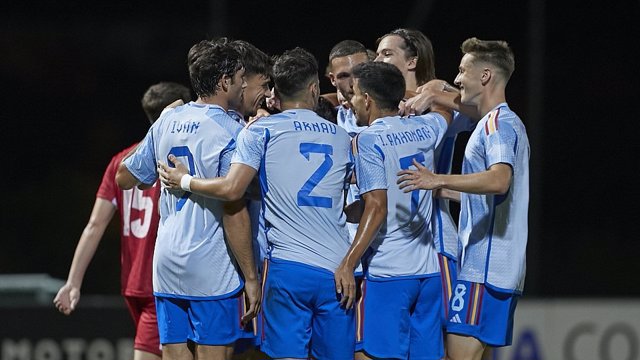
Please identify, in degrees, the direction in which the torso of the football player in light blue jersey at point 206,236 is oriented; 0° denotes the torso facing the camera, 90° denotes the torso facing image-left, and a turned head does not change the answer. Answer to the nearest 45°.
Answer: approximately 225°

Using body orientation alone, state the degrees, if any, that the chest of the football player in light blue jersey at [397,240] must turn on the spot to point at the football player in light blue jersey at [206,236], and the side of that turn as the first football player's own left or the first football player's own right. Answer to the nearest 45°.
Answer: approximately 45° to the first football player's own left

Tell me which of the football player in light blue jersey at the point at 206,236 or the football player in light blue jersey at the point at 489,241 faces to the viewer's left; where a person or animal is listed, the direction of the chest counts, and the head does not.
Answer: the football player in light blue jersey at the point at 489,241

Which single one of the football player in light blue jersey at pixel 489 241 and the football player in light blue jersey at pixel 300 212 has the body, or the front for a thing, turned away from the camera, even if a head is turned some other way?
the football player in light blue jersey at pixel 300 212

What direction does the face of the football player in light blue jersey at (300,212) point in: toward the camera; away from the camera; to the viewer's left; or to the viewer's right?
away from the camera

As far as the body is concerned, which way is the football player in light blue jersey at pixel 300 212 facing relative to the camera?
away from the camera

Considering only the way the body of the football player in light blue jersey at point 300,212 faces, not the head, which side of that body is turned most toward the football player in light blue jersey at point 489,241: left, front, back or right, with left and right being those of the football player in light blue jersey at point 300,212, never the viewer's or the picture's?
right

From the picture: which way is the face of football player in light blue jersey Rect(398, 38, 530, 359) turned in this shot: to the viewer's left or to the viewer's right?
to the viewer's left
